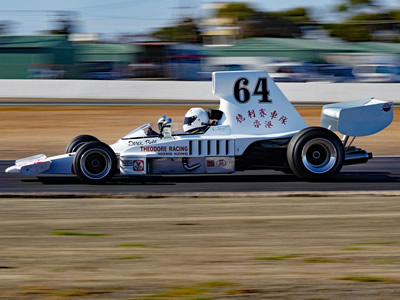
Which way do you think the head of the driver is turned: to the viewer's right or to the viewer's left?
to the viewer's left

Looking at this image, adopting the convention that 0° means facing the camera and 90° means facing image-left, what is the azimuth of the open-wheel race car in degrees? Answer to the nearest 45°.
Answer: approximately 90°

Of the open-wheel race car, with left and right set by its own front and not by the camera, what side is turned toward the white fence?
right
